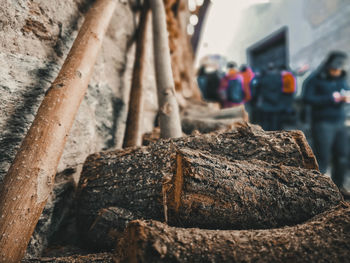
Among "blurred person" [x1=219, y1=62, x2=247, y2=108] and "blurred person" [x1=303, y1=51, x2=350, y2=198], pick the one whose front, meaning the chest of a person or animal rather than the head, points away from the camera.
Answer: "blurred person" [x1=219, y1=62, x2=247, y2=108]

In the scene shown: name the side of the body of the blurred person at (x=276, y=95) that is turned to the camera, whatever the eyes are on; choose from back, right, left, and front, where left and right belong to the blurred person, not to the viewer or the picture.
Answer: back

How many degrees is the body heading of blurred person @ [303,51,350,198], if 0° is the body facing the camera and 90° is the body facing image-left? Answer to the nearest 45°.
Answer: approximately 315°

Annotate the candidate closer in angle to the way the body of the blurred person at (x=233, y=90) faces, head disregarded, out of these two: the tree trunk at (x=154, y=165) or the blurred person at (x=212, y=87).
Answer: the blurred person

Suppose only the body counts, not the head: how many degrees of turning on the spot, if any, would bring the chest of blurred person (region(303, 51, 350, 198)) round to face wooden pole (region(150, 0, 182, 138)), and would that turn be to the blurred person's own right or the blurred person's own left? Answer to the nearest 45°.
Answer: approximately 45° to the blurred person's own right

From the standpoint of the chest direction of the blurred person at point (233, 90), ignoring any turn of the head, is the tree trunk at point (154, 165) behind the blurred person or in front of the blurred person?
behind

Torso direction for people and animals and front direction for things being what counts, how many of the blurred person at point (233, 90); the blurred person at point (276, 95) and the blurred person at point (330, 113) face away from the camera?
2

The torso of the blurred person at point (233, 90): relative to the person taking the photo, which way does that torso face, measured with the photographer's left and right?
facing away from the viewer

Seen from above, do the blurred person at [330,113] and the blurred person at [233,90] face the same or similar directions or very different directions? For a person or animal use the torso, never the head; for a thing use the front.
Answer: very different directions
